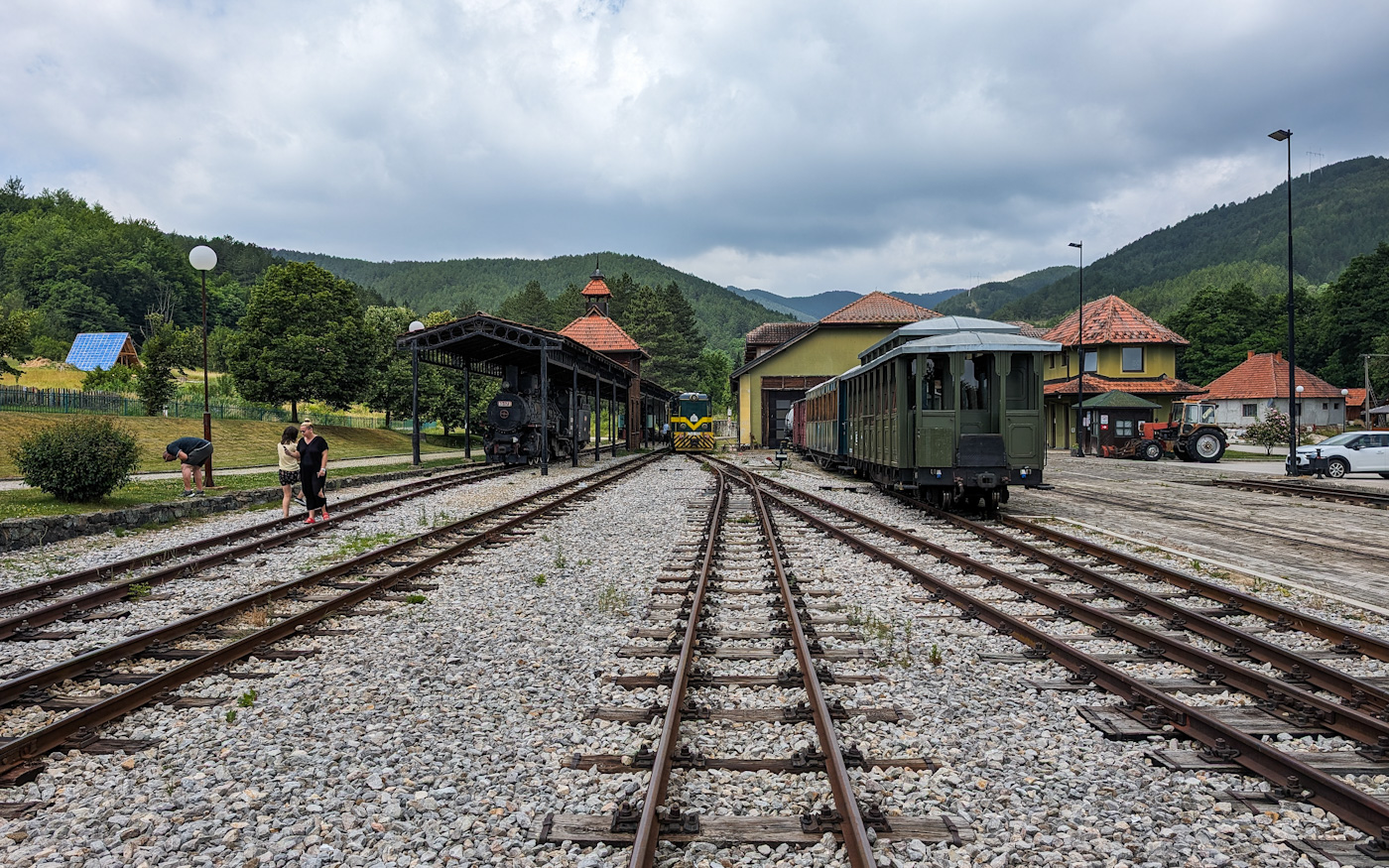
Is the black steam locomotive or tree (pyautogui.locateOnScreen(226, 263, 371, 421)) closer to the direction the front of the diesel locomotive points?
the black steam locomotive

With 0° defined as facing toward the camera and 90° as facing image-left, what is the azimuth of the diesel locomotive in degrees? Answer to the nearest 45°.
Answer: approximately 0°

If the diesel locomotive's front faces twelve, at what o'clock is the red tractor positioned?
The red tractor is roughly at 10 o'clock from the diesel locomotive.

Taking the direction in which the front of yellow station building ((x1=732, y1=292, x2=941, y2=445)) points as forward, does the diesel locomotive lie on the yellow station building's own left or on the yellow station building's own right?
on the yellow station building's own right

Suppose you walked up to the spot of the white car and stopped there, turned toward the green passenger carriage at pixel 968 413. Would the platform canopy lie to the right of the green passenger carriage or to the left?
right

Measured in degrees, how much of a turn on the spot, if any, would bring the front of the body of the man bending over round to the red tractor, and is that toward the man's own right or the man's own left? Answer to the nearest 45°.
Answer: approximately 180°

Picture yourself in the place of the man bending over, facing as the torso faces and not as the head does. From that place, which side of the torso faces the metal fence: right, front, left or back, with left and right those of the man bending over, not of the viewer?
right

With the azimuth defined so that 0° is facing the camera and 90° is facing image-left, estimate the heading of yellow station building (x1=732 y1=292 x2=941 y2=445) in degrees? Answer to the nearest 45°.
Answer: approximately 0°

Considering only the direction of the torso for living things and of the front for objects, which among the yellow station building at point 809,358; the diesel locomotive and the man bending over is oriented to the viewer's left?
the man bending over

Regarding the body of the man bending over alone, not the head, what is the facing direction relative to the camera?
to the viewer's left
